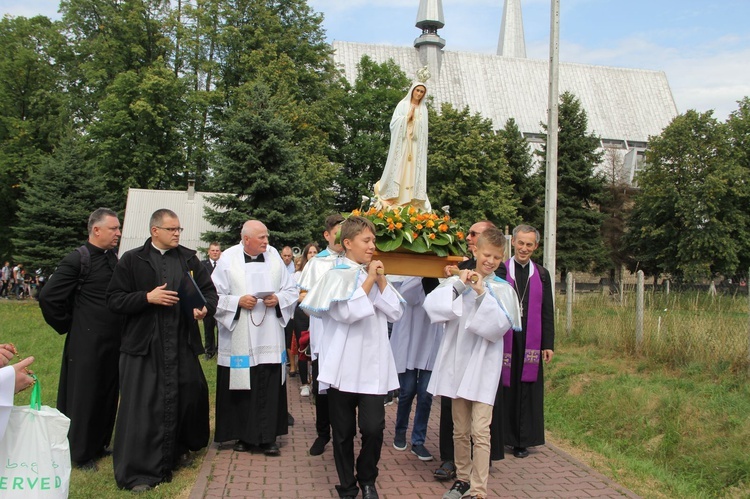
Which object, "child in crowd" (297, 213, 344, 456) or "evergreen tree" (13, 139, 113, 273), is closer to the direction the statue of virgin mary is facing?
the child in crowd

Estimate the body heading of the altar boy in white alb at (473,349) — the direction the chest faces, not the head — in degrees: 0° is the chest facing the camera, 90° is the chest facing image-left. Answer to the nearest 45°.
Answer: approximately 45°

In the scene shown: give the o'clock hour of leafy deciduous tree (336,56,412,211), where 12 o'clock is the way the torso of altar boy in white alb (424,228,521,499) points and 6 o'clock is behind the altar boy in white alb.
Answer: The leafy deciduous tree is roughly at 4 o'clock from the altar boy in white alb.

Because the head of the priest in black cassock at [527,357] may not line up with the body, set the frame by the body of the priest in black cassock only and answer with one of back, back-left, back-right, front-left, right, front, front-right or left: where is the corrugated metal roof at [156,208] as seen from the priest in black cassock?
back-right

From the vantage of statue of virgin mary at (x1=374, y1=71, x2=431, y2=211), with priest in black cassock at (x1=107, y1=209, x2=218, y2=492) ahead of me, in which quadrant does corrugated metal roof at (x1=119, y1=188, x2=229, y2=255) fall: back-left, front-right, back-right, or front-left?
back-right

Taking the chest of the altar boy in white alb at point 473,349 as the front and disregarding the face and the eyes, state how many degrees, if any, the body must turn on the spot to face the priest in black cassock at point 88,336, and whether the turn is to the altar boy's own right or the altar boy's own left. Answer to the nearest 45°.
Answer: approximately 45° to the altar boy's own right
